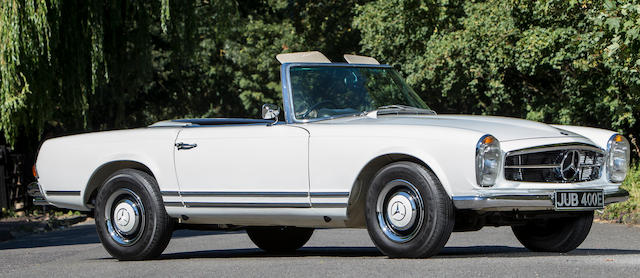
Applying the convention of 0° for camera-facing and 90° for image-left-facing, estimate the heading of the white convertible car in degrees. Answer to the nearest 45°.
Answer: approximately 315°
